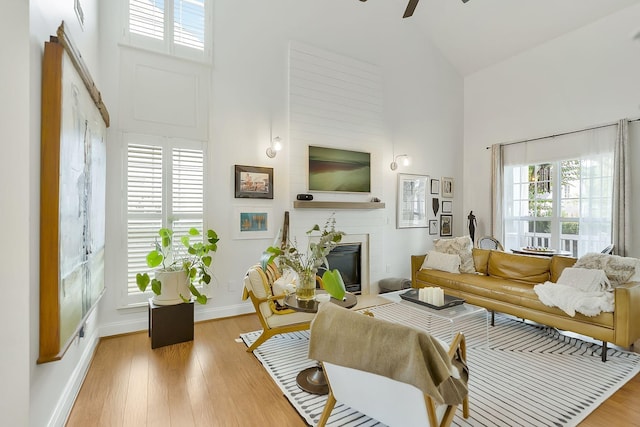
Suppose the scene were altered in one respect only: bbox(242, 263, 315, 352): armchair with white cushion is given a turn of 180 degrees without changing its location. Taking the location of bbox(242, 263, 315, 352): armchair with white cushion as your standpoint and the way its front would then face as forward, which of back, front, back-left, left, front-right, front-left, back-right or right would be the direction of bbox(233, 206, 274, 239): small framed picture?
right

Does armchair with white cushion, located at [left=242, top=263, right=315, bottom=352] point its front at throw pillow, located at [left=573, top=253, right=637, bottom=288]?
yes

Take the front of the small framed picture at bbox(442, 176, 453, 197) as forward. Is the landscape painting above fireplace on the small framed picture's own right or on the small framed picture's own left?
on the small framed picture's own right

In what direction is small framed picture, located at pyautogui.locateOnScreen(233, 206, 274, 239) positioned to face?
toward the camera

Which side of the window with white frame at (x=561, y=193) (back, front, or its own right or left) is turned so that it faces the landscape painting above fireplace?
front

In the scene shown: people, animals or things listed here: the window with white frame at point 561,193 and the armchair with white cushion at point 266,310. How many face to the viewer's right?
1

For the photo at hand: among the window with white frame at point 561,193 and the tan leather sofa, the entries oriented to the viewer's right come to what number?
0

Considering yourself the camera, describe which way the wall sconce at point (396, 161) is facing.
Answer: facing the viewer and to the right of the viewer

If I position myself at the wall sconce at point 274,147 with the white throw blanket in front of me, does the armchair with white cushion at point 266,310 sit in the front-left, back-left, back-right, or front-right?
front-right

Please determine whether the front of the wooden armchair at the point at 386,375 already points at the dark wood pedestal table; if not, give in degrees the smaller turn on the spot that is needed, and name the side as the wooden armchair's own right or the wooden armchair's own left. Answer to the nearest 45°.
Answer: approximately 90° to the wooden armchair's own left

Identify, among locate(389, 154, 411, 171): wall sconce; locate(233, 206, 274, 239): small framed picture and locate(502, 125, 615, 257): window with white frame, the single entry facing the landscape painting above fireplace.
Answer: the window with white frame

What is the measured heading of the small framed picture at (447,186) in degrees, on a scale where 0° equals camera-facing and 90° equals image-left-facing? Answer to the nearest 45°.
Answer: approximately 315°

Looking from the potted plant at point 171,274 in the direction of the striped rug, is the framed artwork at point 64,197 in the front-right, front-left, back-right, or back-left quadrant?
front-right

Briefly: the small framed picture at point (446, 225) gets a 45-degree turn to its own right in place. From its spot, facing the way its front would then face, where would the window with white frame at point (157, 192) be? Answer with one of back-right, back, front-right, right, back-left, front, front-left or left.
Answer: front-right

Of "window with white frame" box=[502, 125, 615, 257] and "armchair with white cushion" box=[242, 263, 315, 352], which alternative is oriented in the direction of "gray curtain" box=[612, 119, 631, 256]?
the armchair with white cushion

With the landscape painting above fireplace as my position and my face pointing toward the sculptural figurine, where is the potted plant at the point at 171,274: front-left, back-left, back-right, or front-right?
back-right

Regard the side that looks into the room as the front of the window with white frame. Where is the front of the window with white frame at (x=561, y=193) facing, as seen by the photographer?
facing the viewer and to the left of the viewer

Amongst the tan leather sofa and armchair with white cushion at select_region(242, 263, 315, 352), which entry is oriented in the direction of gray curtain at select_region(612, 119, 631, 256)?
the armchair with white cushion

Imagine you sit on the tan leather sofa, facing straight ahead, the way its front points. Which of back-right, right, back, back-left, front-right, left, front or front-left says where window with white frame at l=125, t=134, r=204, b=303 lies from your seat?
front

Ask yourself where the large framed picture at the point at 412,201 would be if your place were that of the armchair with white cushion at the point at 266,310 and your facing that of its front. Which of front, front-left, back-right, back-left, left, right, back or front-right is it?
front-left

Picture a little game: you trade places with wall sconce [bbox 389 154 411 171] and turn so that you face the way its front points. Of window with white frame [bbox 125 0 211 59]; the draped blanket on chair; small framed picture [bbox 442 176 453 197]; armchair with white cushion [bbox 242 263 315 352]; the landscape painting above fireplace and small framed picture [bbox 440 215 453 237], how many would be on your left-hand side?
2

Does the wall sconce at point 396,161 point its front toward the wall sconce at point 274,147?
no
